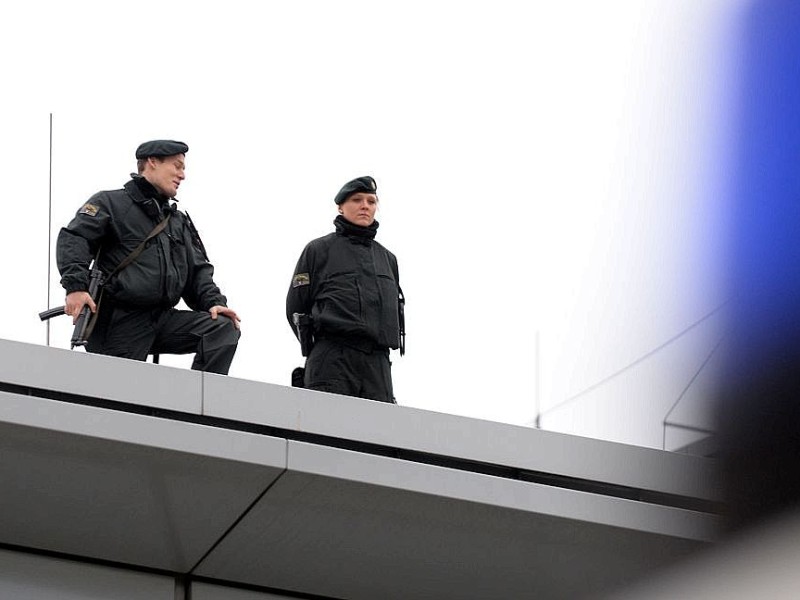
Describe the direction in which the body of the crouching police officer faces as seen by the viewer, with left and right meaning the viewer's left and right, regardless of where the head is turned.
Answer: facing the viewer and to the right of the viewer

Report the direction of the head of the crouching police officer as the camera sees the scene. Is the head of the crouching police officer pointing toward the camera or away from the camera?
toward the camera

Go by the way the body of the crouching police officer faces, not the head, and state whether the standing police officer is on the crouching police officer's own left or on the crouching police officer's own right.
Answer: on the crouching police officer's own left
